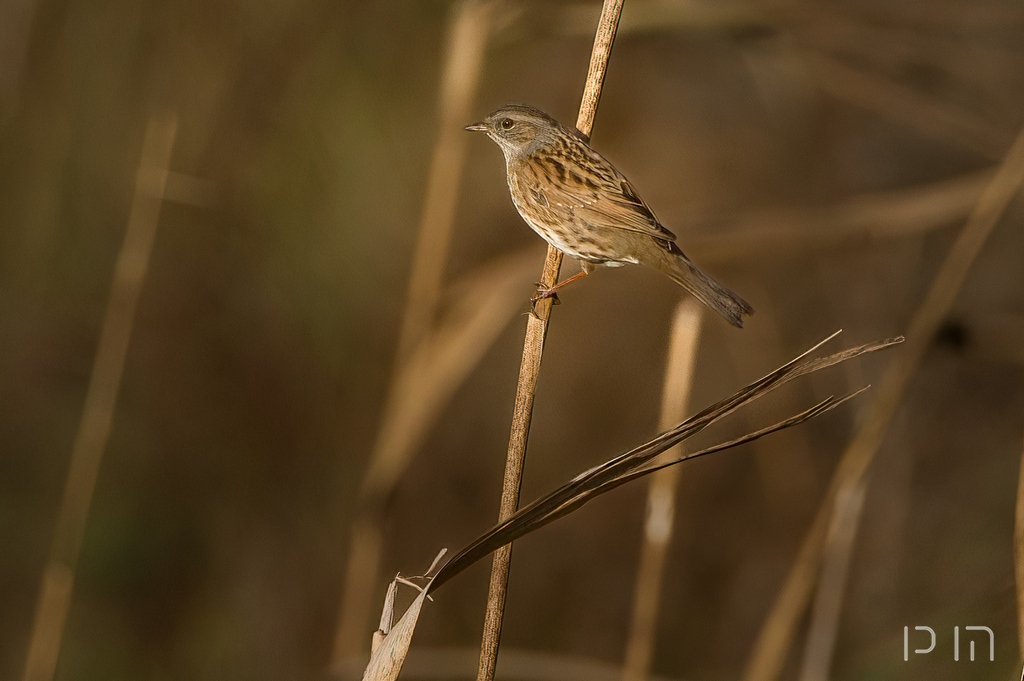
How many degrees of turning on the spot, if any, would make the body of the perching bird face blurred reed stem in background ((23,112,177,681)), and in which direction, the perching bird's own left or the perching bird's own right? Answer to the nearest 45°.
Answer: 0° — it already faces it

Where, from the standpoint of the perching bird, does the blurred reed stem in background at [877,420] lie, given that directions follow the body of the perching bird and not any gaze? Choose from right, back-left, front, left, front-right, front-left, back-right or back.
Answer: back

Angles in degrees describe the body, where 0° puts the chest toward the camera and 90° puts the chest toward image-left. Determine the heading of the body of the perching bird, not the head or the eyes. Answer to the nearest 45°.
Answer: approximately 90°
